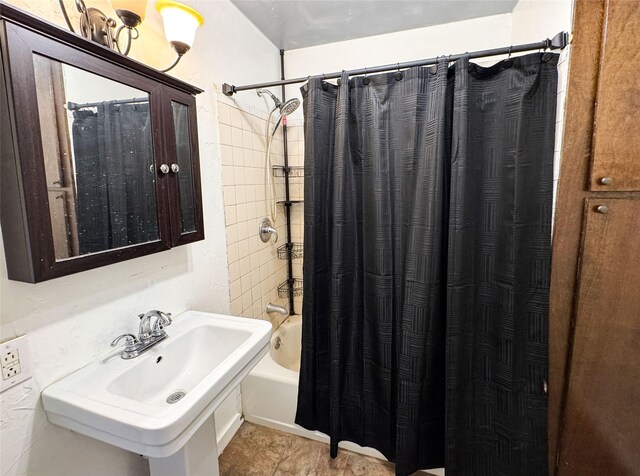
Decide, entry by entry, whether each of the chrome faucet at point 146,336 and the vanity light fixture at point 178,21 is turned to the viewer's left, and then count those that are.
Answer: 0

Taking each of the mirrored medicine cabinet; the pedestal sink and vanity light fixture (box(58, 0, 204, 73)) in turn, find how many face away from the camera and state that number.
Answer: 0

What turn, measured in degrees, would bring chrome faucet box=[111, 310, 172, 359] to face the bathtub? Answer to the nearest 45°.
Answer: approximately 90° to its left

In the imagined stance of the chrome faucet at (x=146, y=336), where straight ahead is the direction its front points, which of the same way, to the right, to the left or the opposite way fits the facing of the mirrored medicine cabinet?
the same way

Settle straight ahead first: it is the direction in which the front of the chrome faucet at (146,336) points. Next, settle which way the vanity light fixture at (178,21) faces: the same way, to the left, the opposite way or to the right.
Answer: the same way

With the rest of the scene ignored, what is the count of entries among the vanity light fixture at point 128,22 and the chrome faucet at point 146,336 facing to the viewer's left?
0

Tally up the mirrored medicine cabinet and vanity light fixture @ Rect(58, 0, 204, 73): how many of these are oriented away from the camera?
0

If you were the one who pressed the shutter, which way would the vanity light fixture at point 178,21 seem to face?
facing the viewer and to the right of the viewer

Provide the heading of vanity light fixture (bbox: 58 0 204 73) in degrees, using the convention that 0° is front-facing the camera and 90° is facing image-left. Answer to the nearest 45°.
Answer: approximately 315°

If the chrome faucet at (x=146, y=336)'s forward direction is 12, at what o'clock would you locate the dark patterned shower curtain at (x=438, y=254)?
The dark patterned shower curtain is roughly at 11 o'clock from the chrome faucet.
